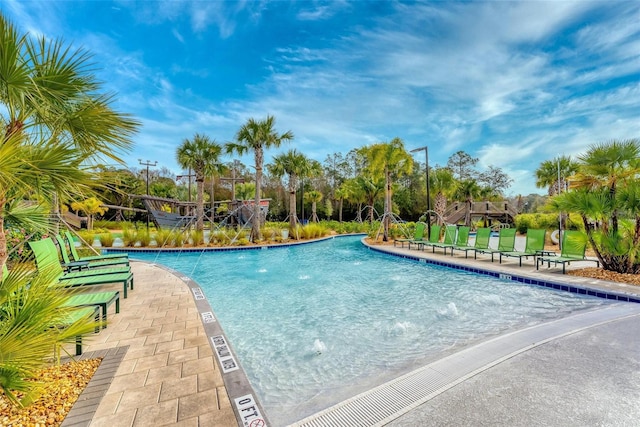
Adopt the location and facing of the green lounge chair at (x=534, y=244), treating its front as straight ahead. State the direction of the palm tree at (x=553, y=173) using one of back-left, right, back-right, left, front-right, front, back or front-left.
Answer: back-right

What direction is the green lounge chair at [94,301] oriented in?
to the viewer's right

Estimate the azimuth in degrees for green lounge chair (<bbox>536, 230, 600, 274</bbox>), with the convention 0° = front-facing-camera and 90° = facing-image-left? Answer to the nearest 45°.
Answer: approximately 45°

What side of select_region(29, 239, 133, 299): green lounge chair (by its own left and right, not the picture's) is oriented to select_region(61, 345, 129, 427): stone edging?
right

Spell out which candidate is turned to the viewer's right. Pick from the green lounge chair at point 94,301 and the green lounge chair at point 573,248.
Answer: the green lounge chair at point 94,301

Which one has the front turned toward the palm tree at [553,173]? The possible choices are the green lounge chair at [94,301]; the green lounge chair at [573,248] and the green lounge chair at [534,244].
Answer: the green lounge chair at [94,301]

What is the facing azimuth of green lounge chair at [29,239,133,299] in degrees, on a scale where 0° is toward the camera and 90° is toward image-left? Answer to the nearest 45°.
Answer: approximately 270°

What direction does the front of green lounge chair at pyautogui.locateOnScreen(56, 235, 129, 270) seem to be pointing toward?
to the viewer's right

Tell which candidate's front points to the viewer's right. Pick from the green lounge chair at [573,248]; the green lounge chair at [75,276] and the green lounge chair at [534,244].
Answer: the green lounge chair at [75,276]

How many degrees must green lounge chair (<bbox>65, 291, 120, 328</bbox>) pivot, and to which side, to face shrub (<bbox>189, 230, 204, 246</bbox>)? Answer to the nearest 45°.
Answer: approximately 90° to its left

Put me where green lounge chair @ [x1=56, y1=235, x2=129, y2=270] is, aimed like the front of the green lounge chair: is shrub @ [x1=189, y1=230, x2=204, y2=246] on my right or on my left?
on my left

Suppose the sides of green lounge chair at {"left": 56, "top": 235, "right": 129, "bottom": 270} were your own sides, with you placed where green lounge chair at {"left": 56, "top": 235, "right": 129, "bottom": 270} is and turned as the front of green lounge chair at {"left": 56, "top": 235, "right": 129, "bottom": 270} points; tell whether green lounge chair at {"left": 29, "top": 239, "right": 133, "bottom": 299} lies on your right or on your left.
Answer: on your right
